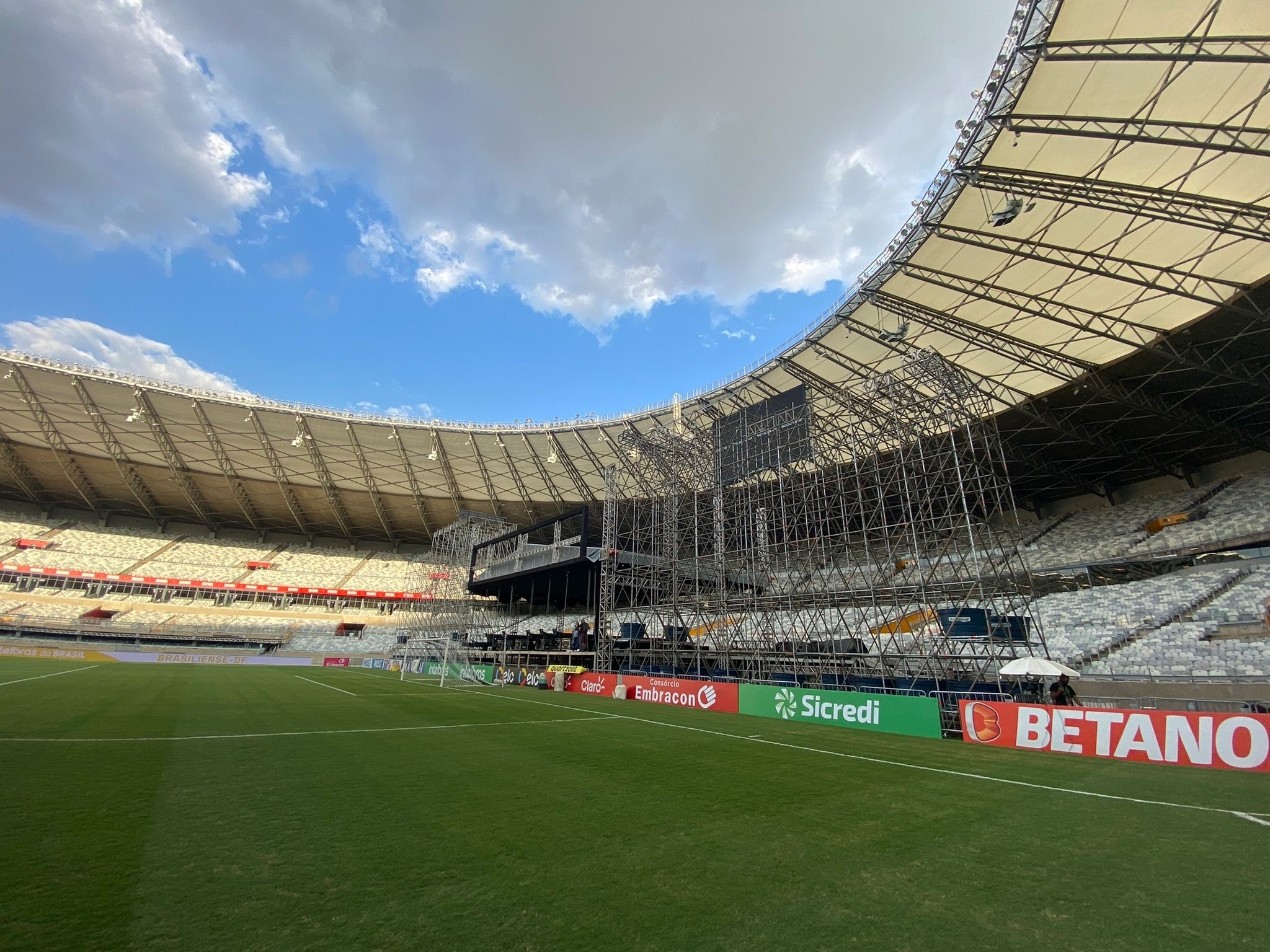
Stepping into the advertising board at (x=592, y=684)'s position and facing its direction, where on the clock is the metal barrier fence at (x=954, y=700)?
The metal barrier fence is roughly at 9 o'clock from the advertising board.

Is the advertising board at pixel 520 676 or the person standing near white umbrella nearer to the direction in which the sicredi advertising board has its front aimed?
the advertising board

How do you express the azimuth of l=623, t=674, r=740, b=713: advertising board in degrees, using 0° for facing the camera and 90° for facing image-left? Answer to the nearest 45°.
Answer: approximately 45°

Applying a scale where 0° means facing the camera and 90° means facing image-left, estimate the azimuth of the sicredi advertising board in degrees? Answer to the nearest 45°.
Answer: approximately 45°

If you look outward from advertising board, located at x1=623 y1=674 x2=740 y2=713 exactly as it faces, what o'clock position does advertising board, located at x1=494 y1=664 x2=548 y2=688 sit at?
advertising board, located at x1=494 y1=664 x2=548 y2=688 is roughly at 3 o'clock from advertising board, located at x1=623 y1=674 x2=740 y2=713.

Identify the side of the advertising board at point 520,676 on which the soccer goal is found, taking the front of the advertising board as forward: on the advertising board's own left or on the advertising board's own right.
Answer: on the advertising board's own right

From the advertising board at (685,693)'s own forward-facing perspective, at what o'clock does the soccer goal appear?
The soccer goal is roughly at 3 o'clock from the advertising board.

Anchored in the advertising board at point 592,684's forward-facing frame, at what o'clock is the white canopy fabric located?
The white canopy fabric is roughly at 9 o'clock from the advertising board.
